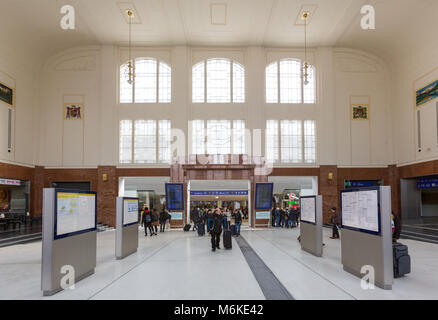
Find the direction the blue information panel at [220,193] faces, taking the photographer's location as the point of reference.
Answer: facing the viewer

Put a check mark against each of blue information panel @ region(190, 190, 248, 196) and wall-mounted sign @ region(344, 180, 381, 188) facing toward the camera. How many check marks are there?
2

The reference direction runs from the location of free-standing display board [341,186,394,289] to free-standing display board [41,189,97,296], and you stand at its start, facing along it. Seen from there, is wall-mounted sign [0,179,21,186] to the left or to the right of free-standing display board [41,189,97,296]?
right

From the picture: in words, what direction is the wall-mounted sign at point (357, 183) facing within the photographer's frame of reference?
facing the viewer

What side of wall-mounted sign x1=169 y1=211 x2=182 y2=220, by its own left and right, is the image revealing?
front

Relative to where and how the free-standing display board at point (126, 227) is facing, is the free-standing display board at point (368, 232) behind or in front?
in front

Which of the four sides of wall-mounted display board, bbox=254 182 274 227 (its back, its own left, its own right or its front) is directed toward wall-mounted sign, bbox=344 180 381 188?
left

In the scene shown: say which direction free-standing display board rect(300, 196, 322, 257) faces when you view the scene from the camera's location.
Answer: facing the viewer and to the left of the viewer

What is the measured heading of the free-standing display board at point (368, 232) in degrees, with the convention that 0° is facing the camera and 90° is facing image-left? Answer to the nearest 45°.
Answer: approximately 45°

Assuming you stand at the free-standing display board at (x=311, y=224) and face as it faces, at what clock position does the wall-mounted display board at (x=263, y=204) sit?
the wall-mounted display board at (x=263, y=204) is roughly at 4 o'clock from the free-standing display board at (x=311, y=224).

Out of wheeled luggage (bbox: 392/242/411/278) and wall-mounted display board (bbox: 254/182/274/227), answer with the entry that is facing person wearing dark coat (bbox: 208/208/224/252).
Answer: the wall-mounted display board

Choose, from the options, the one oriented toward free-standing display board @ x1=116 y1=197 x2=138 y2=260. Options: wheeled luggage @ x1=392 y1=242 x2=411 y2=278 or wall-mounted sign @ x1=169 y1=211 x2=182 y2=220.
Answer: the wall-mounted sign

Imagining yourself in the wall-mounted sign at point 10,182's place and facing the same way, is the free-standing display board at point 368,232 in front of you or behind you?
in front

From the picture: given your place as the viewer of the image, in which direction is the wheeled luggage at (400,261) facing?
facing the viewer and to the right of the viewer

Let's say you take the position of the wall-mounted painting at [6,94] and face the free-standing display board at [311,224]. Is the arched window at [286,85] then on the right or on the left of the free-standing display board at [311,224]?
left
